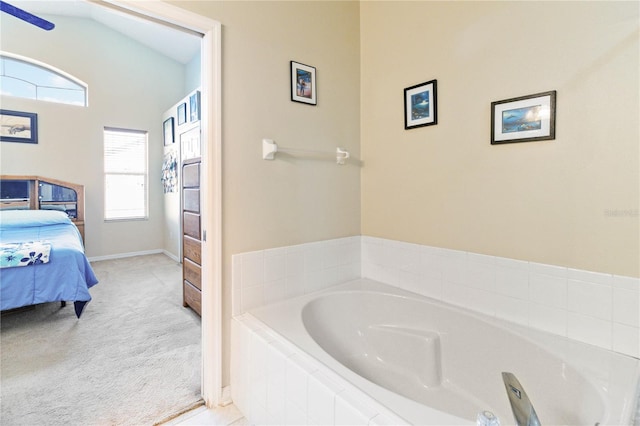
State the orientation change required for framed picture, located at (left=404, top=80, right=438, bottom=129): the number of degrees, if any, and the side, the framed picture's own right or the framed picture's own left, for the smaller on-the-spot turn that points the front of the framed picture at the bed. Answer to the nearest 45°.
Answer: approximately 45° to the framed picture's own right

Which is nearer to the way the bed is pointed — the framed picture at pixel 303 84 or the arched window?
the framed picture

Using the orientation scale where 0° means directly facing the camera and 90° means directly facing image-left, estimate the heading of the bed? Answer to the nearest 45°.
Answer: approximately 0°

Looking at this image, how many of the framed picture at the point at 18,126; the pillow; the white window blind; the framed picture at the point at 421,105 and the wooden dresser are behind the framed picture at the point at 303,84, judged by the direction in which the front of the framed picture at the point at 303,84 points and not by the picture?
4

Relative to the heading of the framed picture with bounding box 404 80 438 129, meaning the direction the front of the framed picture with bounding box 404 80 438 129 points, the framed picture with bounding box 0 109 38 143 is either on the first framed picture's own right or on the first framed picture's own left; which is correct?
on the first framed picture's own right

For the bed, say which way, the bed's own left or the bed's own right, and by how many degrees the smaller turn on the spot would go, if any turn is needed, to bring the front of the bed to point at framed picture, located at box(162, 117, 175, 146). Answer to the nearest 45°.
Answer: approximately 135° to the bed's own left

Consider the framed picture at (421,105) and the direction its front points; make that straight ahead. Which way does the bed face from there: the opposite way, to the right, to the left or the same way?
to the left

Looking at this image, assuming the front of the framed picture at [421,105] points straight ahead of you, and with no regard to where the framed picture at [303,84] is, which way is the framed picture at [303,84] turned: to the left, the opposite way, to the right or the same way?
to the left

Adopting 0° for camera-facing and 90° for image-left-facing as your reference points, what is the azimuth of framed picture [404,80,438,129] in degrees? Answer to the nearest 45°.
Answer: approximately 45°

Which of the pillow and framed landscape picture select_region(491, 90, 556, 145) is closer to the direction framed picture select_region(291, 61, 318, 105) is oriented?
the framed landscape picture

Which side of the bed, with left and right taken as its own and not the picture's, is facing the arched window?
back

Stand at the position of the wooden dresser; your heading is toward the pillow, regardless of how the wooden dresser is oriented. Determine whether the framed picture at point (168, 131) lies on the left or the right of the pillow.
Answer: right

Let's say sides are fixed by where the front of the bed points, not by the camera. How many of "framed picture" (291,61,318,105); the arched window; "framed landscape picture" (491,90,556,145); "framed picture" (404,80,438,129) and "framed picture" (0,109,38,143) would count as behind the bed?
2
